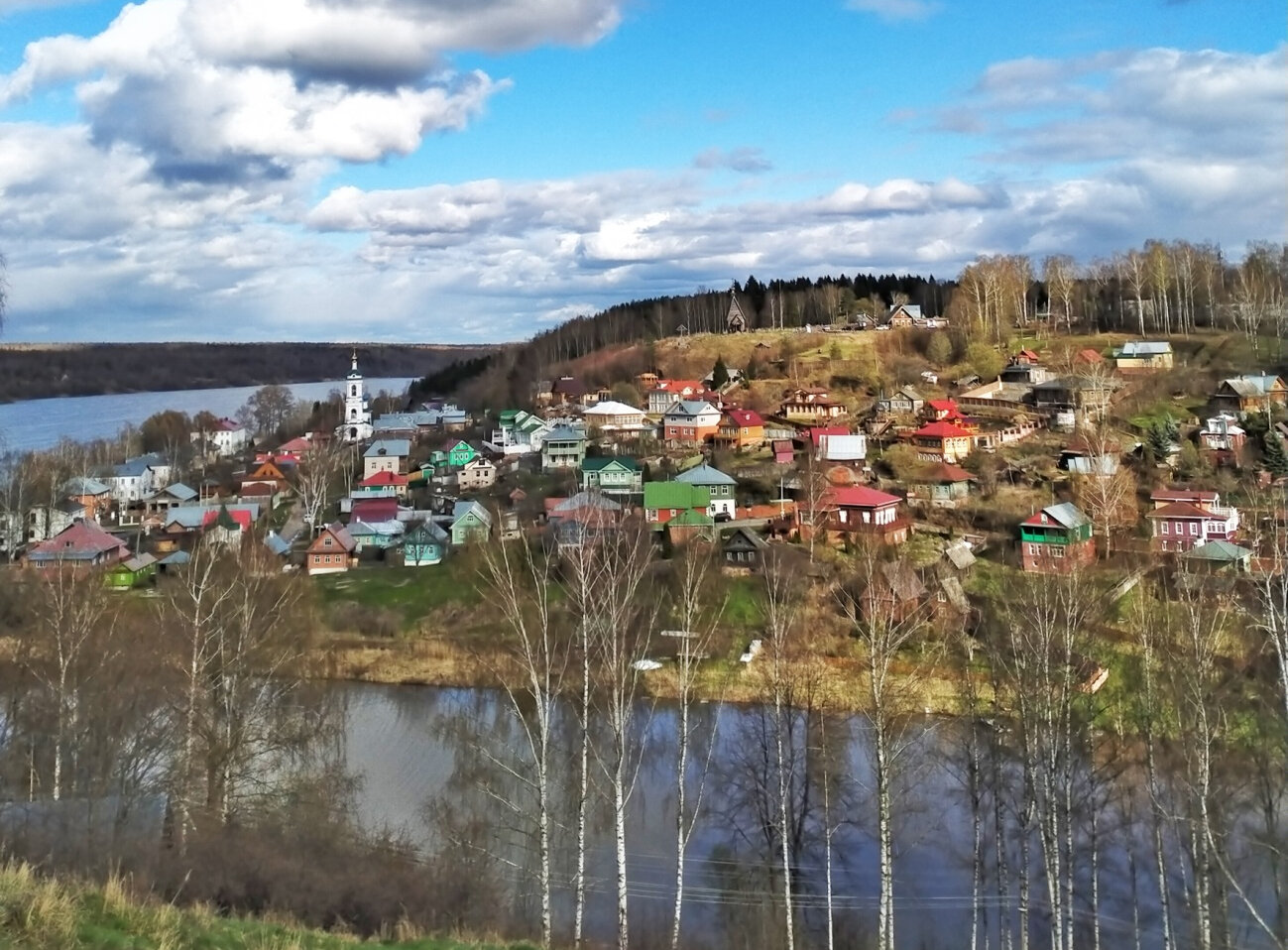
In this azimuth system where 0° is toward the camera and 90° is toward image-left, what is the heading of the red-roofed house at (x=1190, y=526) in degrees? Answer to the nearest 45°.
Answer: approximately 0°

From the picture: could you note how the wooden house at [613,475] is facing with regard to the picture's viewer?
facing the viewer

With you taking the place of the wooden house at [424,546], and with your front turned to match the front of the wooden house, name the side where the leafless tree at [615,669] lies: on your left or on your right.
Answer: on your left

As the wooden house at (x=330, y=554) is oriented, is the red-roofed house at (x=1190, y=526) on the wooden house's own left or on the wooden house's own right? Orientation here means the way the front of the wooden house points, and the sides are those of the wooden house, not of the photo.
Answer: on the wooden house's own left

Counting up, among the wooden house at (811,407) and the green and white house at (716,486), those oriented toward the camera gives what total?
2

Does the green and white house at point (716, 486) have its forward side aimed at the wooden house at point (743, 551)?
yes

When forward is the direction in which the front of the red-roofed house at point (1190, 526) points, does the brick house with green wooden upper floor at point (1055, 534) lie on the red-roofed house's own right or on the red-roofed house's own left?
on the red-roofed house's own right

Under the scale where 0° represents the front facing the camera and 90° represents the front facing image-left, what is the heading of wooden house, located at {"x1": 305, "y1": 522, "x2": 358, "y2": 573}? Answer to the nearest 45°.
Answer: approximately 0°

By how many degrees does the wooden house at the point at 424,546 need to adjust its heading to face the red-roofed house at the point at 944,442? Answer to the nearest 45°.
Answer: approximately 135° to its left

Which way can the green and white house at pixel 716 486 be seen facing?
toward the camera

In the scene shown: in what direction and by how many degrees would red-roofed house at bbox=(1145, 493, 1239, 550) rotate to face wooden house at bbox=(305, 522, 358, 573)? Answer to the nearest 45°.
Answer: approximately 90° to its right

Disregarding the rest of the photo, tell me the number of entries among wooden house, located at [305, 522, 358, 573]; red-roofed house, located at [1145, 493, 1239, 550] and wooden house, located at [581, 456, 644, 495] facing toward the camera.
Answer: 3

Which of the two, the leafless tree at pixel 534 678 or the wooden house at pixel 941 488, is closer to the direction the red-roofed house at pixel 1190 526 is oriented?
the leafless tree

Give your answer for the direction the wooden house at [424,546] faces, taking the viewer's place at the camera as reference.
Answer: facing the viewer and to the left of the viewer
